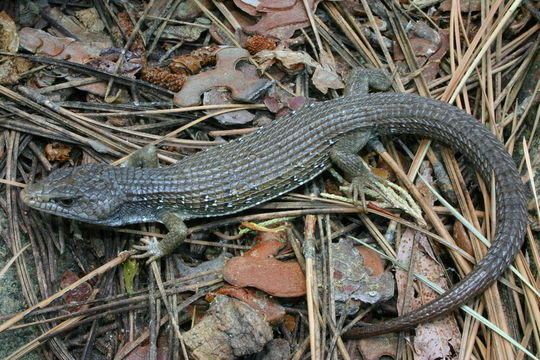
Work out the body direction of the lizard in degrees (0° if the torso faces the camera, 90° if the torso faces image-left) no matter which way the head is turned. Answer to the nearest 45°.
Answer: approximately 90°
